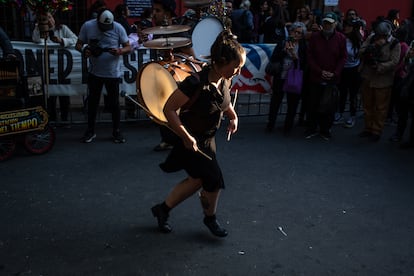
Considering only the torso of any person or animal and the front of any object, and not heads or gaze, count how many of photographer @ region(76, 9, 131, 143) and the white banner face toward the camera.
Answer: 2

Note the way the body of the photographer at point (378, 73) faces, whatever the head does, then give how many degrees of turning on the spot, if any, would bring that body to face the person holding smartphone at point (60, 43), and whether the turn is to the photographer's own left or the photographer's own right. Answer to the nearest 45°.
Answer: approximately 45° to the photographer's own right

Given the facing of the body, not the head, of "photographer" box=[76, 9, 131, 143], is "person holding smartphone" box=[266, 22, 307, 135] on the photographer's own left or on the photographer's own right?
on the photographer's own left

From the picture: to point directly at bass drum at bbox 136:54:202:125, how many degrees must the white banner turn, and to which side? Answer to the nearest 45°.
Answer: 0° — it already faces it

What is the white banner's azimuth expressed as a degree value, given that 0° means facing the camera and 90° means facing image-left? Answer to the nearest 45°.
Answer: approximately 0°

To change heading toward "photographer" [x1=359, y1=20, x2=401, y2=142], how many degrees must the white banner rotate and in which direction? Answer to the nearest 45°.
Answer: approximately 90° to its left

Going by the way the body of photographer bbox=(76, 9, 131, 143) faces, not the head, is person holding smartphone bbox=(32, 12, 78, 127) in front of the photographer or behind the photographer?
behind

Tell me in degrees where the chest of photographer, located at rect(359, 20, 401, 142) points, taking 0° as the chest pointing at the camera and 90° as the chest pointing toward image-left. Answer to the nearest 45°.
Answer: approximately 45°

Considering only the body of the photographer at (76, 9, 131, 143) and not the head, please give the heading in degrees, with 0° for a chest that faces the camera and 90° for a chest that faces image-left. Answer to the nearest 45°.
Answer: approximately 0°

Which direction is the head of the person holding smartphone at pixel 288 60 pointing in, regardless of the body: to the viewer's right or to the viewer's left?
to the viewer's left
